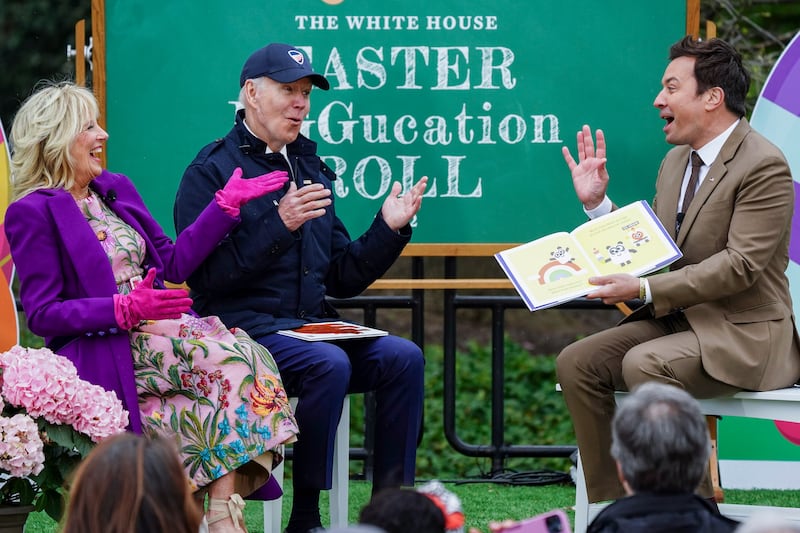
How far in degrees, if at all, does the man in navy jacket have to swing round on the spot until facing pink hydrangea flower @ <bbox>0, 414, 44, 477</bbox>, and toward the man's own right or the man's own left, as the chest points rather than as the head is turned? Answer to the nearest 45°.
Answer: approximately 90° to the man's own right

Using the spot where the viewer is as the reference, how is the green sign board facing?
facing the viewer

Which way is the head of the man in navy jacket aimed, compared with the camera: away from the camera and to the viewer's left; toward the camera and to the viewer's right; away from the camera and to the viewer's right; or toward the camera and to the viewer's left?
toward the camera and to the viewer's right

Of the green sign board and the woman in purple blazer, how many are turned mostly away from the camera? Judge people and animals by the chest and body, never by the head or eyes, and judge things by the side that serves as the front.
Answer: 0

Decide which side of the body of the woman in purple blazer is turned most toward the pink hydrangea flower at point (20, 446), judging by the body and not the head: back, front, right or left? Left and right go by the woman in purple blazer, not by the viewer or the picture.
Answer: right

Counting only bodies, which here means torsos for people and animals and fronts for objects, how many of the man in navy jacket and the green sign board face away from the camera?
0

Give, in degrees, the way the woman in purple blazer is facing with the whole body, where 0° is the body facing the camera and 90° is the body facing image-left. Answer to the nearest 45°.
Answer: approximately 315°

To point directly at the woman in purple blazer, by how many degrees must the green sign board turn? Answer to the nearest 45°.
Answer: approximately 45° to its right

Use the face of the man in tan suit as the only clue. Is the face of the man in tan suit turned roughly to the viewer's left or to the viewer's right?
to the viewer's left

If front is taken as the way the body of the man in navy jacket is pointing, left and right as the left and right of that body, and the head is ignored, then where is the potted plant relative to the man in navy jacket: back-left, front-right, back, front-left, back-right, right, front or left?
right

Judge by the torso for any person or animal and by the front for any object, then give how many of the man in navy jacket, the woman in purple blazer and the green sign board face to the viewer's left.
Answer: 0

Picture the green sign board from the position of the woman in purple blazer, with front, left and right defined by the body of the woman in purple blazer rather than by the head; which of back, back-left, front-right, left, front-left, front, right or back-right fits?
left
